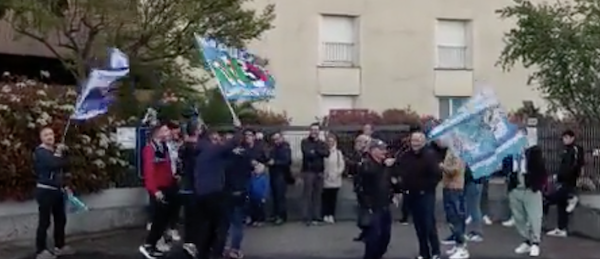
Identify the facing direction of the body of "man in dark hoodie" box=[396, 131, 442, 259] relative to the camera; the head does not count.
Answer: toward the camera

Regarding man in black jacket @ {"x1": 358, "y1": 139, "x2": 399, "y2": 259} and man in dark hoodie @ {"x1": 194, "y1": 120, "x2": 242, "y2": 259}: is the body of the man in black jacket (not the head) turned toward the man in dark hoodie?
no

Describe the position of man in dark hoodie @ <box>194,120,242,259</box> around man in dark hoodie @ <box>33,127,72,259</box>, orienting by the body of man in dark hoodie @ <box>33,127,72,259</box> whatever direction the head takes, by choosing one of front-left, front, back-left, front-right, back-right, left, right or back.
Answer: front

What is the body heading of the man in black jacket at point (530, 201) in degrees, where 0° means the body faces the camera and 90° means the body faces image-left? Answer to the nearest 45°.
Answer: approximately 45°

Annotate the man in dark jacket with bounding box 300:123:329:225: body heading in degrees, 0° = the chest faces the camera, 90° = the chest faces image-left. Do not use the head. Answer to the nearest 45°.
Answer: approximately 0°

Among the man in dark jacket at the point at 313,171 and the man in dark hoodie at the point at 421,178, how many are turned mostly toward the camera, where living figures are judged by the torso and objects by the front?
2

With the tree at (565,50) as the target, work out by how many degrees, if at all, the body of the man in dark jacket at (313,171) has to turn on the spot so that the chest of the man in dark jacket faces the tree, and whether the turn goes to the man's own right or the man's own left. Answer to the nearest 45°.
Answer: approximately 90° to the man's own left

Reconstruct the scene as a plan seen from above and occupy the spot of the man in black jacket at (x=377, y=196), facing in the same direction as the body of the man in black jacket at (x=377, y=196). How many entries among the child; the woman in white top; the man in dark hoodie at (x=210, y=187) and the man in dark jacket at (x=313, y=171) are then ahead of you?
0

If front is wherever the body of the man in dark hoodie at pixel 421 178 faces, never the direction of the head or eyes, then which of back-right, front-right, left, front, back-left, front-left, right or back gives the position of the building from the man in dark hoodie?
back

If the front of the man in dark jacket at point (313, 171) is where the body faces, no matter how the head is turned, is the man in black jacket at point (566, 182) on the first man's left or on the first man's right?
on the first man's left

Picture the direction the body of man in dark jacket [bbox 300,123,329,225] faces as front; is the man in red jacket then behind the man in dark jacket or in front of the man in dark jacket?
in front

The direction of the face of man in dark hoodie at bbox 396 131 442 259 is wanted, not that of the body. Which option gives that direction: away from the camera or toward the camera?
toward the camera
